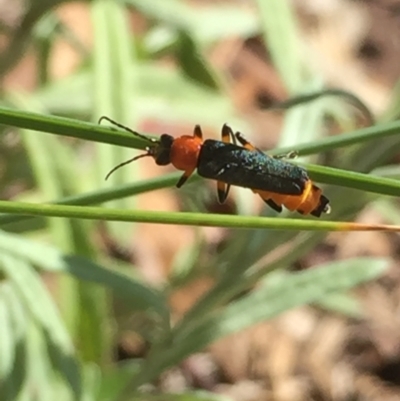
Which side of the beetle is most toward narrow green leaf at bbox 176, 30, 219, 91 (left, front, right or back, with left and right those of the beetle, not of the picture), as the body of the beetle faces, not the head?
right

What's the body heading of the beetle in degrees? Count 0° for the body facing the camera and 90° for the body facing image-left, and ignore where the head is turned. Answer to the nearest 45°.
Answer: approximately 90°

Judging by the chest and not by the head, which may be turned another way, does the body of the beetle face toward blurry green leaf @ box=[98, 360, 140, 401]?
no
